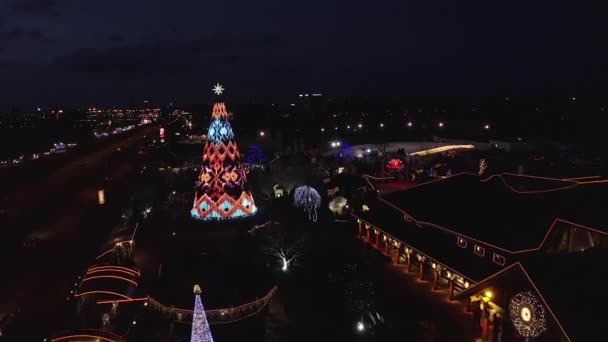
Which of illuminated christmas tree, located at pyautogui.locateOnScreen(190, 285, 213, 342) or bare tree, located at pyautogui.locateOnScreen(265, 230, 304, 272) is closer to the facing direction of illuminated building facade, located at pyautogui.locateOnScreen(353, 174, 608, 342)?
the illuminated christmas tree

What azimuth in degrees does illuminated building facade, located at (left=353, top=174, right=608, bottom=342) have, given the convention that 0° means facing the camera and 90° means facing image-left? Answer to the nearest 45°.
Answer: approximately 45°

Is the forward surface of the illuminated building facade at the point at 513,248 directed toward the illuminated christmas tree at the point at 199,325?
yes

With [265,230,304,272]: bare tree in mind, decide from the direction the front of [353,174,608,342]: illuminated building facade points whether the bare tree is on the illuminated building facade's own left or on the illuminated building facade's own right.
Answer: on the illuminated building facade's own right

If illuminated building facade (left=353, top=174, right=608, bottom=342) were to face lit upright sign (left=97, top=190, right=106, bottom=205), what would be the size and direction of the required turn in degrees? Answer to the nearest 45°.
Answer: approximately 45° to its right
